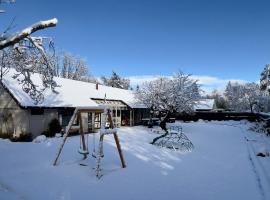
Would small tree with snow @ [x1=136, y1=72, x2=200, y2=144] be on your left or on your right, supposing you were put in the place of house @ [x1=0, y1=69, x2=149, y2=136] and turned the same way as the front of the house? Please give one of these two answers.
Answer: on your left

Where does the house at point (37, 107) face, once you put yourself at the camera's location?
facing the viewer and to the right of the viewer

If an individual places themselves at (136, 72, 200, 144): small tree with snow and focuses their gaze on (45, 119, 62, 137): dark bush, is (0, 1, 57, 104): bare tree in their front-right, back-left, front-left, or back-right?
front-left

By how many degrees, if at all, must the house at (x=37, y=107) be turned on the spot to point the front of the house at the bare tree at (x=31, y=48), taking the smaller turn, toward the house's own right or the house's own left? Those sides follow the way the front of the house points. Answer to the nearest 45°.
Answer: approximately 45° to the house's own right
